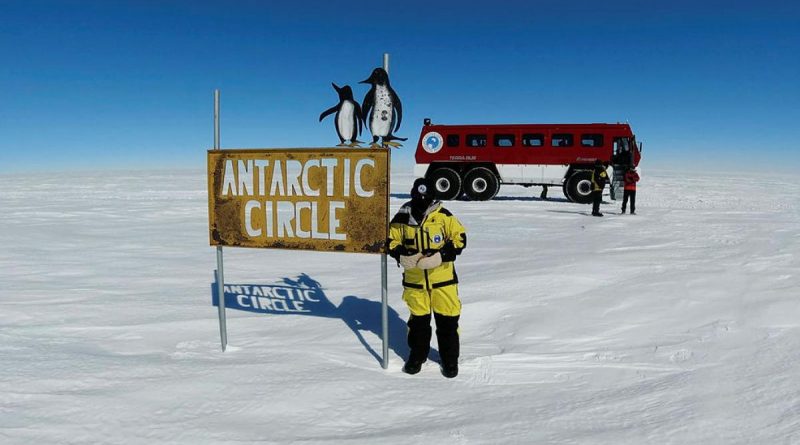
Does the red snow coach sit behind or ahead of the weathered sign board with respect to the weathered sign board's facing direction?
behind

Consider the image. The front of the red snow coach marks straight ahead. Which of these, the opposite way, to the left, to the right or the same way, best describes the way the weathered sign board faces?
to the right

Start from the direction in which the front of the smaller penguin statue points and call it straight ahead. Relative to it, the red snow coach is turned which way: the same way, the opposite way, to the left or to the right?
to the left

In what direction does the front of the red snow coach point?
to the viewer's right

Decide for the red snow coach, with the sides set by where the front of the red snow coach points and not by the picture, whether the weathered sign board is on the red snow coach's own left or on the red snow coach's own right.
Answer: on the red snow coach's own right

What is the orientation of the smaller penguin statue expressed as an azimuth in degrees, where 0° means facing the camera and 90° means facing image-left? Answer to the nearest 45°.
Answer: approximately 0°

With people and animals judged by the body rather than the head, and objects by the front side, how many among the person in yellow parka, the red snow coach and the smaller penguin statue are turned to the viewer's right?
1

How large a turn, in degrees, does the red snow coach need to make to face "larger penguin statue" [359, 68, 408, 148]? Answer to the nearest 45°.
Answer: approximately 90° to its right
